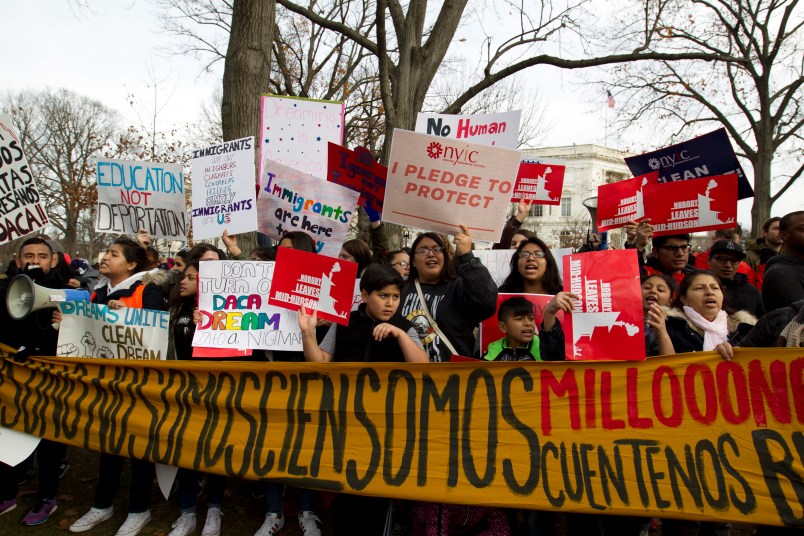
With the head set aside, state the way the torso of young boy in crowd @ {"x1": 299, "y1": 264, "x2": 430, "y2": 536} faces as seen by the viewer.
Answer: toward the camera

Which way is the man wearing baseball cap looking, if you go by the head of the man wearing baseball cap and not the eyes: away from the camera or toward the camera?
toward the camera

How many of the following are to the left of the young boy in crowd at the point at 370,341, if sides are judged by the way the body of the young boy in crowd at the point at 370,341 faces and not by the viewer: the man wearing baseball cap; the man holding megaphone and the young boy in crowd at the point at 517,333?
2

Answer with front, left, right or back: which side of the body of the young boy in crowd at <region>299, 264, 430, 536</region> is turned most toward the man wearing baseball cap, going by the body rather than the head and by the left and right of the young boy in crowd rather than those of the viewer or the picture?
left

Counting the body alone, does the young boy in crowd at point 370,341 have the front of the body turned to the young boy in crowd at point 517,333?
no

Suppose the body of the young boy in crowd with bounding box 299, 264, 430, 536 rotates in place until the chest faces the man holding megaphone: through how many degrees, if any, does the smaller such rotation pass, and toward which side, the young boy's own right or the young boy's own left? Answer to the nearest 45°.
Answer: approximately 90° to the young boy's own right

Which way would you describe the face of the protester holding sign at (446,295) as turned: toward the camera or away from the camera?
toward the camera

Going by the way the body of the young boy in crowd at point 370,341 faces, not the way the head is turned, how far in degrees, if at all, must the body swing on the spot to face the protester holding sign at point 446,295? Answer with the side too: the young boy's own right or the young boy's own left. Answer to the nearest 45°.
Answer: approximately 90° to the young boy's own left
